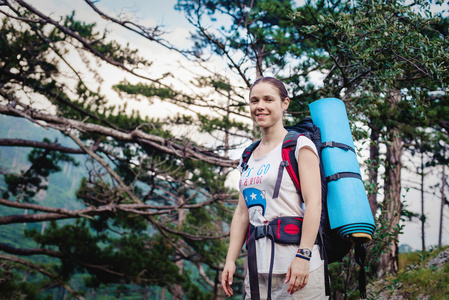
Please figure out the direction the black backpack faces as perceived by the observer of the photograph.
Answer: facing away from the viewer and to the right of the viewer

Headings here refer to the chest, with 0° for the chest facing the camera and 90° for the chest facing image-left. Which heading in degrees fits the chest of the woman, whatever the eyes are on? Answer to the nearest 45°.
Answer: approximately 45°
